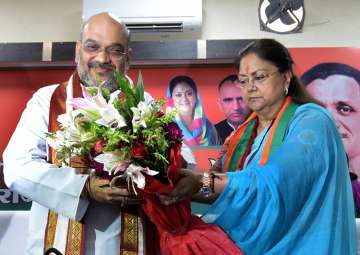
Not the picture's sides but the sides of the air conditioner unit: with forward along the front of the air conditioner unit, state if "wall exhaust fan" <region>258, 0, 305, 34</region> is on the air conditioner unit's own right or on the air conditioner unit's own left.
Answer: on the air conditioner unit's own left

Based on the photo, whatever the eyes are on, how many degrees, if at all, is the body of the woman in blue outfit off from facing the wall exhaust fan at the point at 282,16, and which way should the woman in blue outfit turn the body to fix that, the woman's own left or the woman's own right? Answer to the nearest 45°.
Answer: approximately 135° to the woman's own right

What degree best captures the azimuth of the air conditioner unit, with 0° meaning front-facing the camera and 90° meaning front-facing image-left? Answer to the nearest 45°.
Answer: approximately 0°

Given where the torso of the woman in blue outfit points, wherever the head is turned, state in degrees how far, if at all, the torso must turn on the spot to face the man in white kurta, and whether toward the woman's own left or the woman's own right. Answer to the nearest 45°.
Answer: approximately 45° to the woman's own right

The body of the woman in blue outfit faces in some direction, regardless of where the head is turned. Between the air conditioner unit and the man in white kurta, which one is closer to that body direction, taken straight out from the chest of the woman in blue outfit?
the man in white kurta

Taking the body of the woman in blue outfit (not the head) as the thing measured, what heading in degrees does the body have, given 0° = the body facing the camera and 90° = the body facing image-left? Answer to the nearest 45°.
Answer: approximately 45°

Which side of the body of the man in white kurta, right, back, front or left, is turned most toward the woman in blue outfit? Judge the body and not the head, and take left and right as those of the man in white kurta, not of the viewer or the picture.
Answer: left

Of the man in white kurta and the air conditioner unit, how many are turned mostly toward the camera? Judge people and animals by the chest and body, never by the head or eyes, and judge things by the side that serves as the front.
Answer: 2

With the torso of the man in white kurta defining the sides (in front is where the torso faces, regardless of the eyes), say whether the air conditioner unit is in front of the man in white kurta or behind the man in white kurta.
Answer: behind
